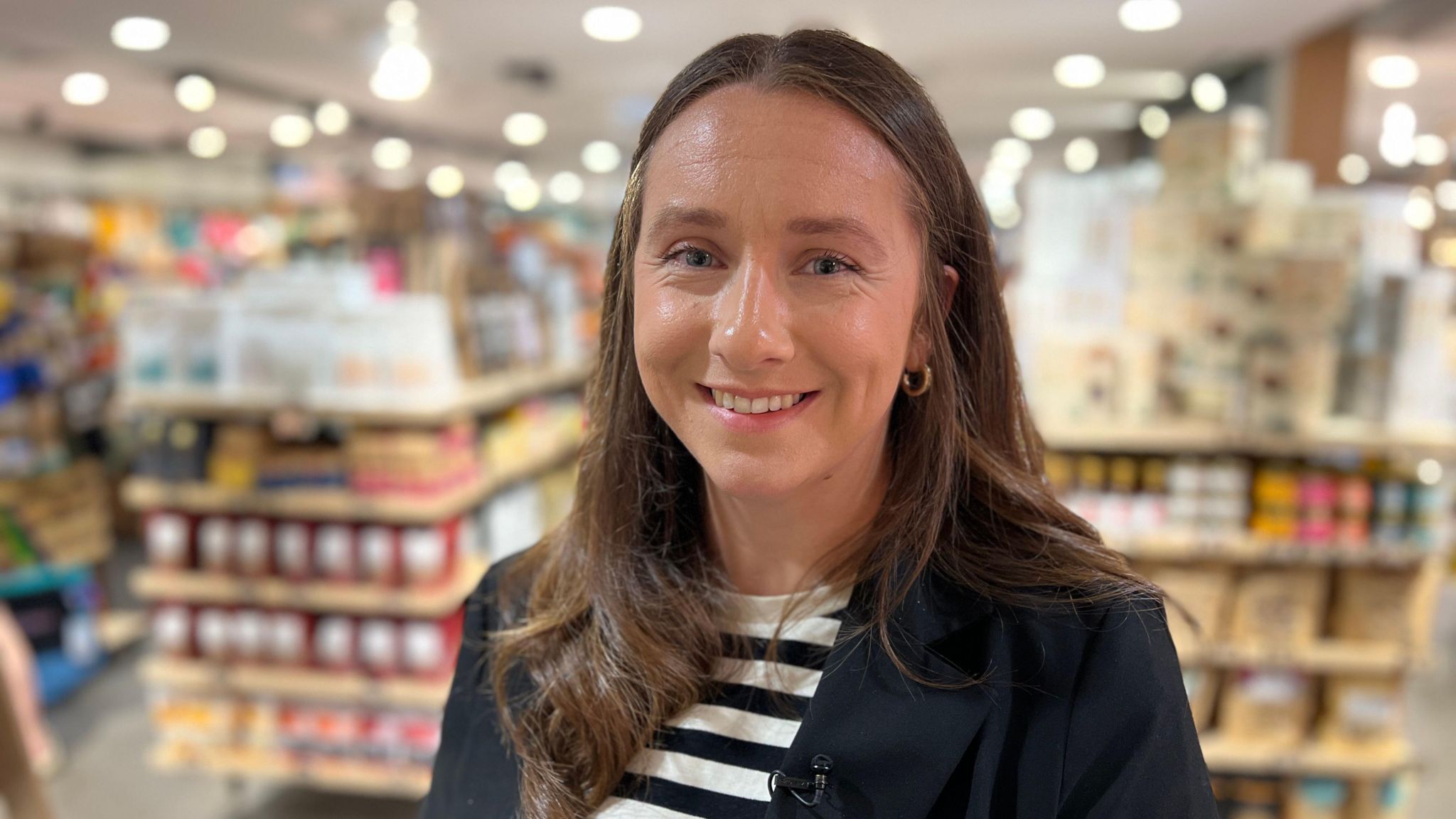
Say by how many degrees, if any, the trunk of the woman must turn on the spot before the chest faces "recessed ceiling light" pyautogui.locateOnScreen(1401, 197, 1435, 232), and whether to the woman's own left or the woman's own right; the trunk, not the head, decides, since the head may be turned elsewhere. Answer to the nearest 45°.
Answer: approximately 180°

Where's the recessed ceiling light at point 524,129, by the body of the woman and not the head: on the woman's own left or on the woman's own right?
on the woman's own right

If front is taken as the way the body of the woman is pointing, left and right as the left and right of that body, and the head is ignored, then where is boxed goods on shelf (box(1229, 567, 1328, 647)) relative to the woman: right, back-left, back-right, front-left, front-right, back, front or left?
back

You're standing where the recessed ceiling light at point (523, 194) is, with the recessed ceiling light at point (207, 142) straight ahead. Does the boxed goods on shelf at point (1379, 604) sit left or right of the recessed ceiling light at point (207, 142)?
left

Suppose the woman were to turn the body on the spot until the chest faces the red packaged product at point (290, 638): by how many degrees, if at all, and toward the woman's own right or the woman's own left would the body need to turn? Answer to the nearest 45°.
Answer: approximately 90° to the woman's own right

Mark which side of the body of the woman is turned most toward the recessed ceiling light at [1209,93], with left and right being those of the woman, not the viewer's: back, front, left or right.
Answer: back

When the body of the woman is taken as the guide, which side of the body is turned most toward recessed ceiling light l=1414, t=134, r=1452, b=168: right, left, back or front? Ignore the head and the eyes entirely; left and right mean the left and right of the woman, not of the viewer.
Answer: back

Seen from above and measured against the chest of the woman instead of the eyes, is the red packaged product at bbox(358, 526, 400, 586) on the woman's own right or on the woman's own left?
on the woman's own right

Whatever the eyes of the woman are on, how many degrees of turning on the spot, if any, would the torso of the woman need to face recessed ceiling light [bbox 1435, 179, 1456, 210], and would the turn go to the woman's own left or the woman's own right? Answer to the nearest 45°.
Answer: approximately 180°

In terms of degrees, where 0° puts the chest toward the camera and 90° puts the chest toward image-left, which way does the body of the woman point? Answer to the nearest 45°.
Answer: approximately 45°

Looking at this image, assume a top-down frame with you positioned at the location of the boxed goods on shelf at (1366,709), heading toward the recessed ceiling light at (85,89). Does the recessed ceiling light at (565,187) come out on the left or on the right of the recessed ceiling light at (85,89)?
right

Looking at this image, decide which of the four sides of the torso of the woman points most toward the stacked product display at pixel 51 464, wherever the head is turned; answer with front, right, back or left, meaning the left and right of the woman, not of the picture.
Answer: right
